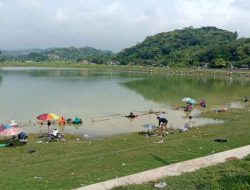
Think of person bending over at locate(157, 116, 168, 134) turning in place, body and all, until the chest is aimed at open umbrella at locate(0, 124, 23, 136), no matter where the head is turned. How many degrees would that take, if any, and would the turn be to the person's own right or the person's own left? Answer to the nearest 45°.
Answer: approximately 45° to the person's own left
